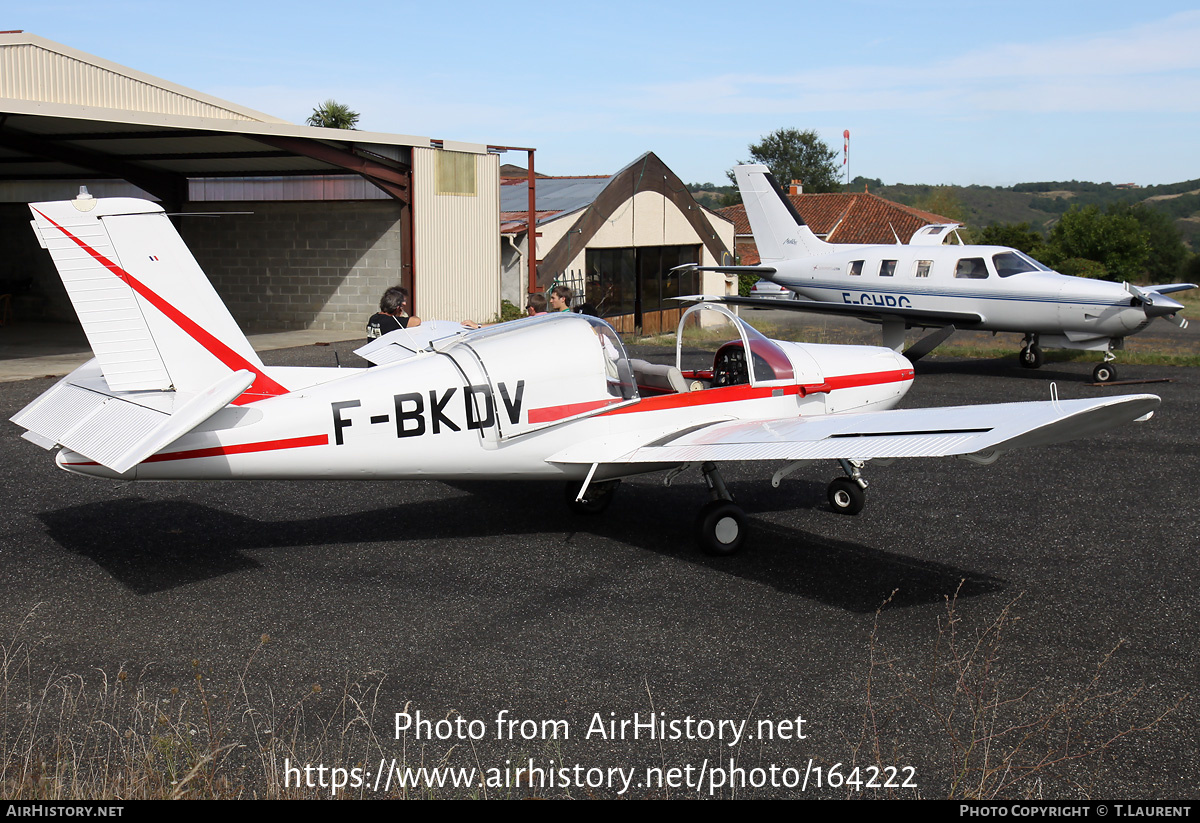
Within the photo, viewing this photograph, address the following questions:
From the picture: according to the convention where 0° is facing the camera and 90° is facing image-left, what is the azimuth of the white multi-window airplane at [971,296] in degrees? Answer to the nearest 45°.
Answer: approximately 315°

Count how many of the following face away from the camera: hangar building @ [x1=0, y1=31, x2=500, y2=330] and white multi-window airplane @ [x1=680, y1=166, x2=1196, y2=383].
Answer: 0

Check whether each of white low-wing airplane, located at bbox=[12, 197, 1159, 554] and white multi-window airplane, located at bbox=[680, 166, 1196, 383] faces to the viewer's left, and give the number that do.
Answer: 0

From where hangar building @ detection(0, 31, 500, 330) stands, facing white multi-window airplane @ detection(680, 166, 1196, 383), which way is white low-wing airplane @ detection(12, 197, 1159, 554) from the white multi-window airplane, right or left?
right

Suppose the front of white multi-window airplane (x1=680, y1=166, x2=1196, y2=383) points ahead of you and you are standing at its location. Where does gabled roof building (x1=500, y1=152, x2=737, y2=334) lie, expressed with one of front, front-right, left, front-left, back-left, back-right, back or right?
back

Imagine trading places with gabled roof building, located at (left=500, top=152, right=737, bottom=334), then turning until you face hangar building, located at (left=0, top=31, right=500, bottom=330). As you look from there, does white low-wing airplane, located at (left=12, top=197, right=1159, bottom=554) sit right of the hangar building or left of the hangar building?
left

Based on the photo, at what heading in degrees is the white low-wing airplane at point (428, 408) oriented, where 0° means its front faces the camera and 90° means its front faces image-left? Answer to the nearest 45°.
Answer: approximately 225°

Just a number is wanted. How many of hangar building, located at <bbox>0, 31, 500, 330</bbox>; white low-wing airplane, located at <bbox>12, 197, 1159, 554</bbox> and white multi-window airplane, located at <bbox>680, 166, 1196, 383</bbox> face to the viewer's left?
0

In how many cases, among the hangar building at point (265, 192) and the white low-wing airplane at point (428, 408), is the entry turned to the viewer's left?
0
